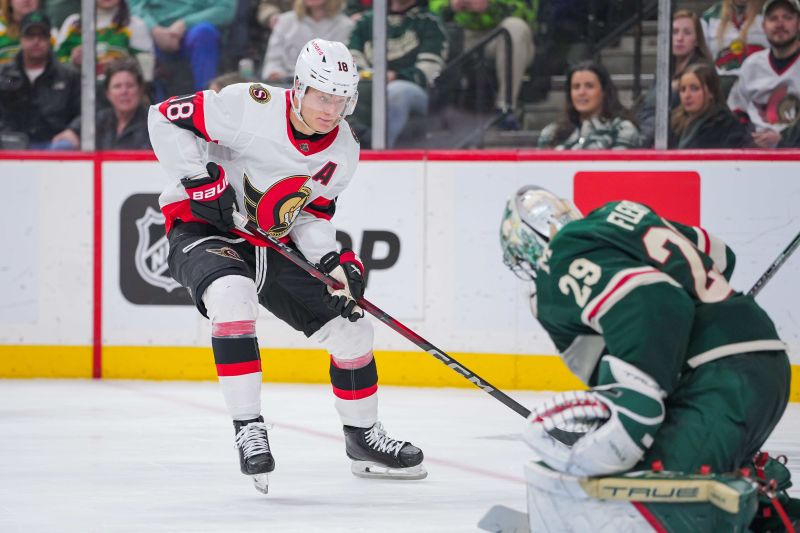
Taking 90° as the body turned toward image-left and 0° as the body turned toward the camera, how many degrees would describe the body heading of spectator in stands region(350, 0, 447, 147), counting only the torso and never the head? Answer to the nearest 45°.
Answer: approximately 0°

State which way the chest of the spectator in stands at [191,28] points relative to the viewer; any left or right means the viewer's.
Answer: facing the viewer

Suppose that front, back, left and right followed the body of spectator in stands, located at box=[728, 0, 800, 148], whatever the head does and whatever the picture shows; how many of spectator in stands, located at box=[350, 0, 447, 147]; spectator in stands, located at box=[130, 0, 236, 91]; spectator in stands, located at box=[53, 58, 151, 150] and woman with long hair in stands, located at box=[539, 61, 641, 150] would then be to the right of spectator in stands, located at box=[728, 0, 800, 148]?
4

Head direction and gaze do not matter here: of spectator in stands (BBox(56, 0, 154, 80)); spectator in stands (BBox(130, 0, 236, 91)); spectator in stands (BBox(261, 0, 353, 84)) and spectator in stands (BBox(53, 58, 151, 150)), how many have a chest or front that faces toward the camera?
4

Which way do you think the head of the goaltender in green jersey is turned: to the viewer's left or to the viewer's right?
to the viewer's left

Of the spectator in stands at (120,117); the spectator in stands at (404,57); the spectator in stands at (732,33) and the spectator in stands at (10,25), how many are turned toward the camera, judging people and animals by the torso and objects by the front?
4

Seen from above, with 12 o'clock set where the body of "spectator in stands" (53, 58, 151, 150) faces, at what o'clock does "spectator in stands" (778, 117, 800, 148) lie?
"spectator in stands" (778, 117, 800, 148) is roughly at 10 o'clock from "spectator in stands" (53, 58, 151, 150).

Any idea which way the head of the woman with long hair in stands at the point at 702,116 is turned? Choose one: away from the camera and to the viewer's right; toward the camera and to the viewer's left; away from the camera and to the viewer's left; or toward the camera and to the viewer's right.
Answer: toward the camera and to the viewer's left

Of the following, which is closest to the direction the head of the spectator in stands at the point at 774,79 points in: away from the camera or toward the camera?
toward the camera

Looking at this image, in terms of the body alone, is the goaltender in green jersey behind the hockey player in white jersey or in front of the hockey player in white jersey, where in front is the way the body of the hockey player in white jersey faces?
in front

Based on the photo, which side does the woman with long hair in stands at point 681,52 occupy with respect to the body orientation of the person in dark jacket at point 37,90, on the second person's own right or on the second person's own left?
on the second person's own left

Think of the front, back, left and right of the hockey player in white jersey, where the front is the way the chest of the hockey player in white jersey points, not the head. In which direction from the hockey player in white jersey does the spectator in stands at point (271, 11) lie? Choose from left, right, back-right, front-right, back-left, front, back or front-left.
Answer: back-left

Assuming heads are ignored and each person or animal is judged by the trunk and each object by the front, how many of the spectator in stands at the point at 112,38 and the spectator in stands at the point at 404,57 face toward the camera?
2

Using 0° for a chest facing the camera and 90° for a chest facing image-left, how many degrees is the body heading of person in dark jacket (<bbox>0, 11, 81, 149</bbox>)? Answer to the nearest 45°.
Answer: approximately 0°

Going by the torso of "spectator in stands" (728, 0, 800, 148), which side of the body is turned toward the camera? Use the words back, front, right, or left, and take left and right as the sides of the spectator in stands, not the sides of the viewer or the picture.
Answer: front

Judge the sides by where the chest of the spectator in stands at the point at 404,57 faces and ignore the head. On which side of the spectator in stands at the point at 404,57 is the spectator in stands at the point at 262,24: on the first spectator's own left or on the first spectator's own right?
on the first spectator's own right

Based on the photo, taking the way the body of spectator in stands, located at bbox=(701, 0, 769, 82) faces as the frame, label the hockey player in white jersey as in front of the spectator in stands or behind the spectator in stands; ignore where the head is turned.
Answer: in front
